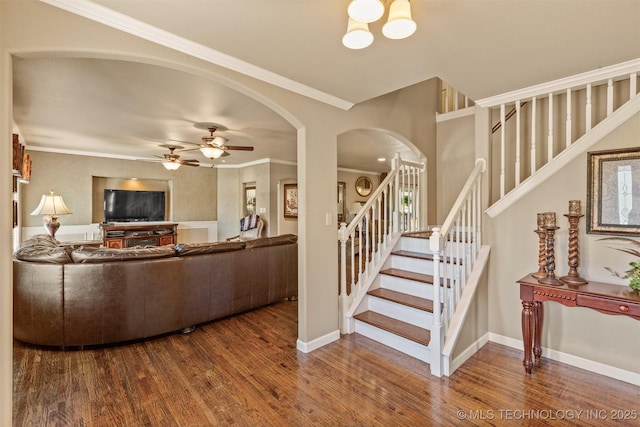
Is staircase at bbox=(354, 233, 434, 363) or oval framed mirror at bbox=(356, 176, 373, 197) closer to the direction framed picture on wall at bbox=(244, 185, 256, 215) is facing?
the staircase

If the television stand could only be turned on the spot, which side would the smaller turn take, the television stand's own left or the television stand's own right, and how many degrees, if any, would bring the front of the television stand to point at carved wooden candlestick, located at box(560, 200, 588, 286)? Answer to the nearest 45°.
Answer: approximately 45° to the television stand's own left

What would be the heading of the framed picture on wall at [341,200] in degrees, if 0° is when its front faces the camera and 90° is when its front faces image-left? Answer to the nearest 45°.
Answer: approximately 0°

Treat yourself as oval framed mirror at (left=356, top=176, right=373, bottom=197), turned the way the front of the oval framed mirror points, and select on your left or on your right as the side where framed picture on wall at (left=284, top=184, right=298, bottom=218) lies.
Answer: on your right

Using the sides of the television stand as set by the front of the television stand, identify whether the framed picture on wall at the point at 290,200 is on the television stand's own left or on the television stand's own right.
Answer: on the television stand's own left

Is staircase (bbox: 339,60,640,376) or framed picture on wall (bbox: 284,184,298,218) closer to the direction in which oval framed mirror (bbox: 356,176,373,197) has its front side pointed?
the staircase

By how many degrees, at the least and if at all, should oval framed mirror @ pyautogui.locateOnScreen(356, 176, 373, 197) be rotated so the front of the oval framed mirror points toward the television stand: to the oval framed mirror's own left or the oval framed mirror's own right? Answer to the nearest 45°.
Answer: approximately 45° to the oval framed mirror's own right

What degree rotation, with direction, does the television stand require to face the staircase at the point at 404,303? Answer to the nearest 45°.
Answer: approximately 45° to its left
